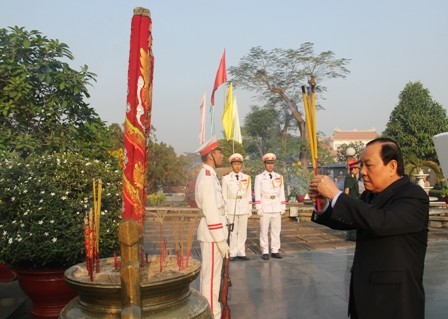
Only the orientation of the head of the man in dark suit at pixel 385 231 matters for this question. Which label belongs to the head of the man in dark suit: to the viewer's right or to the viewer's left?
to the viewer's left

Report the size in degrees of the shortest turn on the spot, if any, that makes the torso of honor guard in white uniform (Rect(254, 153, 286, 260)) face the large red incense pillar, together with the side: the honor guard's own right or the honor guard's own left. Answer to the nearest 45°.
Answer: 0° — they already face it

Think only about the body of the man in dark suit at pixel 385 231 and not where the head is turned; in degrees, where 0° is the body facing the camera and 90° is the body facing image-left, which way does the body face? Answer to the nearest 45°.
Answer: approximately 90°

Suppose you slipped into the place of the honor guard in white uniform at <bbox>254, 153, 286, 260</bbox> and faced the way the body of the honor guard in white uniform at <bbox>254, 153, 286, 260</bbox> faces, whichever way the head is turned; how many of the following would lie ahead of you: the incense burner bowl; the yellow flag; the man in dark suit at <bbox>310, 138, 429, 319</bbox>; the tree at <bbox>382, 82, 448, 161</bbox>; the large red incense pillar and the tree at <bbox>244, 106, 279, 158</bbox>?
3

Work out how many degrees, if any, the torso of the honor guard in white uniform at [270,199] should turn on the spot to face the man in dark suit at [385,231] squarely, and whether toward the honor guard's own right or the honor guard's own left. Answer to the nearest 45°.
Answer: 0° — they already face them

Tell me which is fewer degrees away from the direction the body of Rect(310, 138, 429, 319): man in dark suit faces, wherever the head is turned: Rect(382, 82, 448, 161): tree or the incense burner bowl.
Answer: the incense burner bowl

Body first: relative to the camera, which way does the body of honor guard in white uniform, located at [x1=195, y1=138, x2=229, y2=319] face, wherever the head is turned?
to the viewer's right

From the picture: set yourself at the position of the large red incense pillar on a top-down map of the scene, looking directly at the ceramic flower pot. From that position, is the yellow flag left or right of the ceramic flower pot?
right

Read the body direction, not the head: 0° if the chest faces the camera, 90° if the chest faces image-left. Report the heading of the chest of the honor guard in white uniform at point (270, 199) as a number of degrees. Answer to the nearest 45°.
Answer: approximately 0°

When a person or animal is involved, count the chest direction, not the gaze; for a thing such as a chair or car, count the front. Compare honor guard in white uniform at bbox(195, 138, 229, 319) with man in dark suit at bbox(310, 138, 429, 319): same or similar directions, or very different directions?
very different directions

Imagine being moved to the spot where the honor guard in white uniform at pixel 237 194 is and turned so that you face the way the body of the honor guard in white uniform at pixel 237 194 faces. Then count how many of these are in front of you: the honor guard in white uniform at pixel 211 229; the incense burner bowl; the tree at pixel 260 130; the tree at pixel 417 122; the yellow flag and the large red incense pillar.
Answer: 3

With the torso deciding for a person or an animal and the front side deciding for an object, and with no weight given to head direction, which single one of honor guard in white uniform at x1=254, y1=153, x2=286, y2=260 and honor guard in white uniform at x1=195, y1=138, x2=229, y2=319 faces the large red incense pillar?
honor guard in white uniform at x1=254, y1=153, x2=286, y2=260

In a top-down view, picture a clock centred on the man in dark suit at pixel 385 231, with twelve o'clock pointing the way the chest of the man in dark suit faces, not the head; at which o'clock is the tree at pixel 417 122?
The tree is roughly at 3 o'clock from the man in dark suit.
